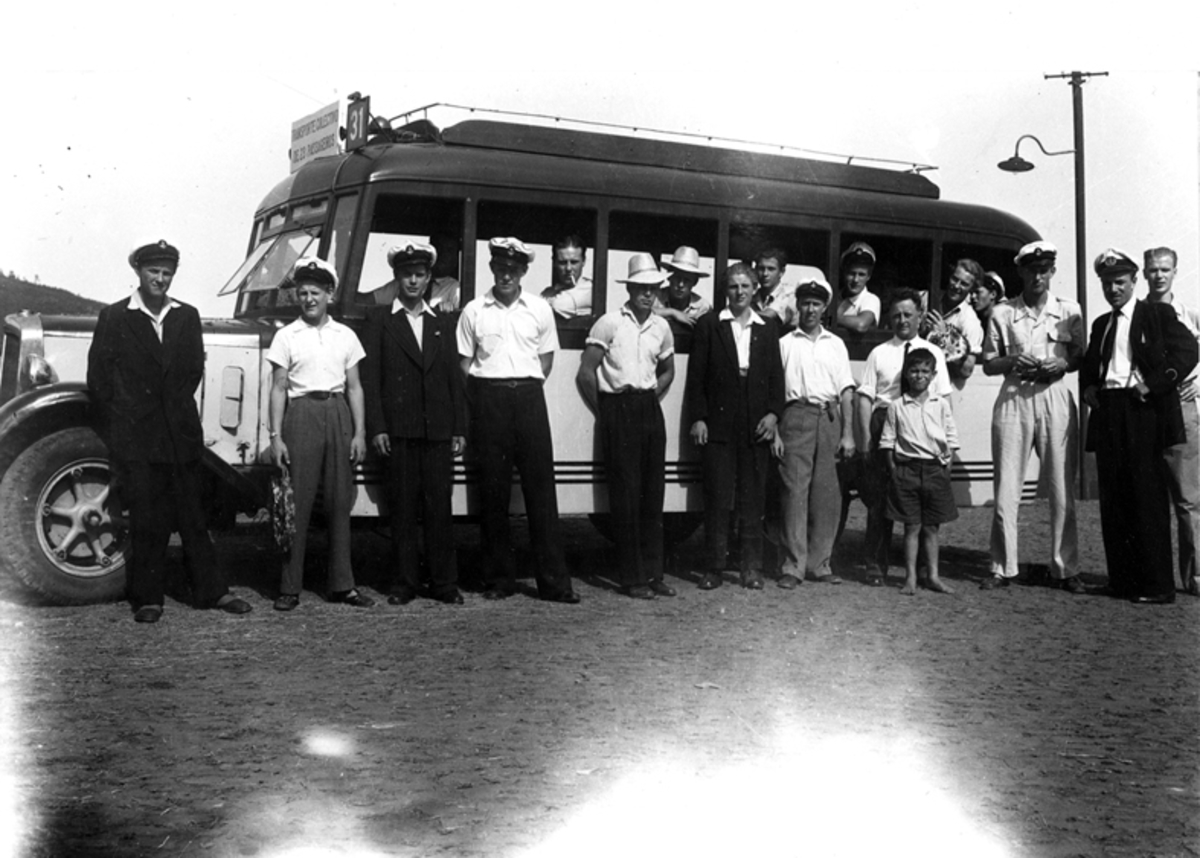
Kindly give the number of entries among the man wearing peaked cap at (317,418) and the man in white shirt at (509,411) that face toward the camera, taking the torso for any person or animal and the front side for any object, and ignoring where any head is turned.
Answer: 2

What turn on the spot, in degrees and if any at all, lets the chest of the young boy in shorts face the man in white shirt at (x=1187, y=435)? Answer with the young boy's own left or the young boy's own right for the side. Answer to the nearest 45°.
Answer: approximately 90° to the young boy's own left

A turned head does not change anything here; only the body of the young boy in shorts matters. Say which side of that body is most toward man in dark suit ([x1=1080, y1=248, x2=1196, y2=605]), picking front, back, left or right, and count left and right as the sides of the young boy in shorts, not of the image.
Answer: left

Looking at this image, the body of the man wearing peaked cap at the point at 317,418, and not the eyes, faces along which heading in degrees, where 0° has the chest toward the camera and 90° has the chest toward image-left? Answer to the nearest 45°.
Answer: approximately 0°

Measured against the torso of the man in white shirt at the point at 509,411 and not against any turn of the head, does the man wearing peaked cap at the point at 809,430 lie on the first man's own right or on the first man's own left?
on the first man's own left

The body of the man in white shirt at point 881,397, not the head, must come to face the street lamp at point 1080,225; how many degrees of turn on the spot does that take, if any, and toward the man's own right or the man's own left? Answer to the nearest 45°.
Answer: approximately 180°

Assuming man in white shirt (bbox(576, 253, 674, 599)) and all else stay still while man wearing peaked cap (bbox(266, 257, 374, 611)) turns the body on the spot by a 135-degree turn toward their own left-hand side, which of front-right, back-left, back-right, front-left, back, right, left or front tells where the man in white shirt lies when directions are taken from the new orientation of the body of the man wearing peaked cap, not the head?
front-right

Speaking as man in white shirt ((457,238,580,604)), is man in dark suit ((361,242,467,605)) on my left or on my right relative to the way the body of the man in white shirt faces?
on my right
